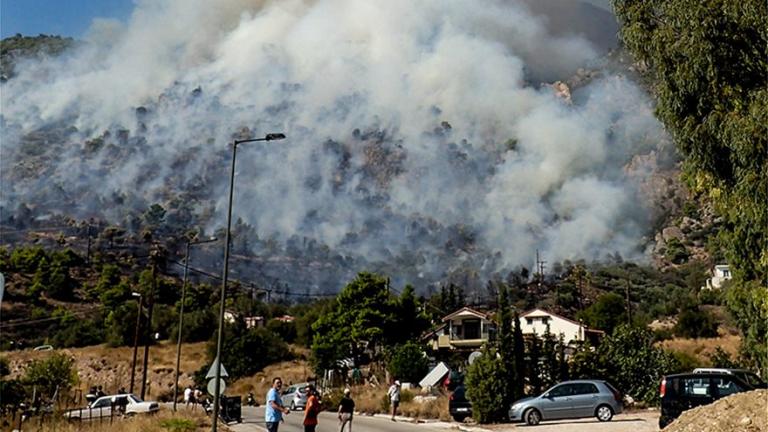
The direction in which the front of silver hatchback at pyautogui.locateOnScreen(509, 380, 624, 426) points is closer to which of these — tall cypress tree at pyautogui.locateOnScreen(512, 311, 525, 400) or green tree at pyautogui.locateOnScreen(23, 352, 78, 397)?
the green tree

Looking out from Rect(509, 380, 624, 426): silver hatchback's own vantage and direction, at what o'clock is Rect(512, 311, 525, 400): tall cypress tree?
The tall cypress tree is roughly at 2 o'clock from the silver hatchback.

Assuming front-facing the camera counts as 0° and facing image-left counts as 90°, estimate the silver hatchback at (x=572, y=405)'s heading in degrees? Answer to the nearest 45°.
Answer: approximately 90°

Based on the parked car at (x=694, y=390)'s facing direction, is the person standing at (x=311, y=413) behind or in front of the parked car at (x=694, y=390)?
behind
